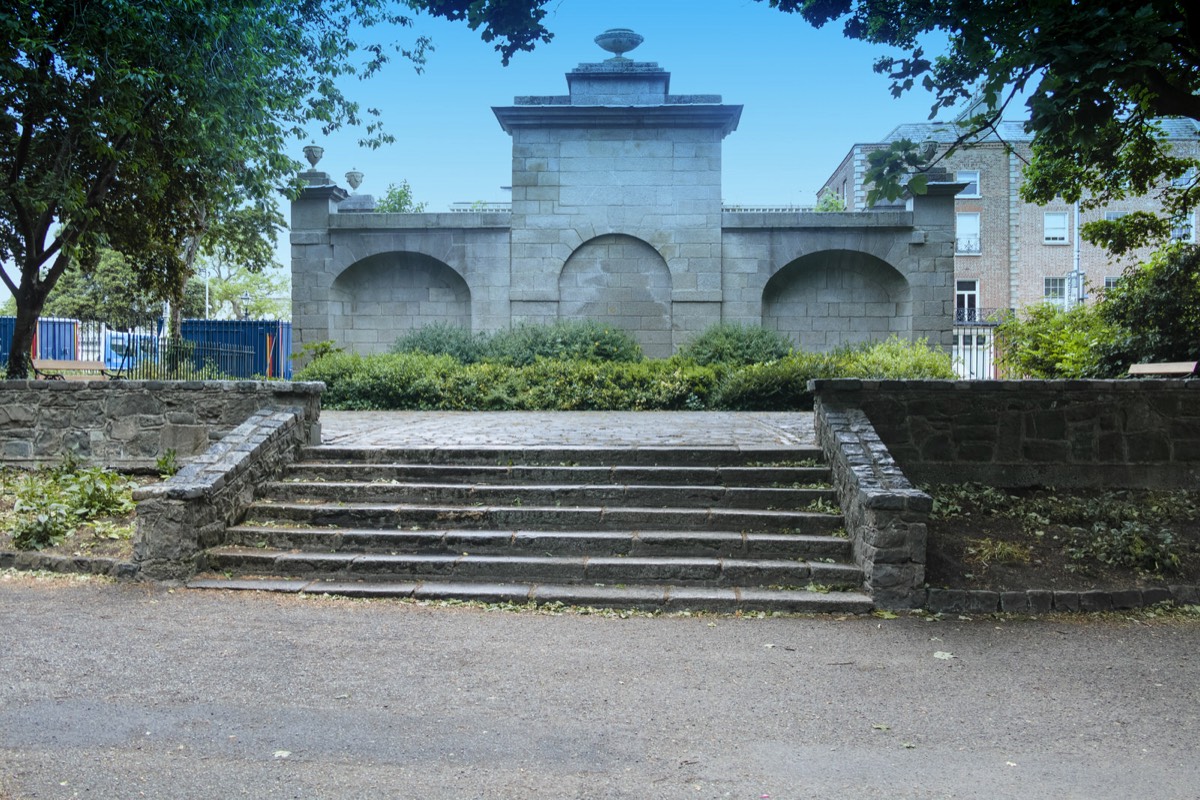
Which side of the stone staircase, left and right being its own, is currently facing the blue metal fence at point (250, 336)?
back

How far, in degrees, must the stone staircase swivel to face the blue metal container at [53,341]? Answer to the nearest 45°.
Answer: approximately 135° to its right

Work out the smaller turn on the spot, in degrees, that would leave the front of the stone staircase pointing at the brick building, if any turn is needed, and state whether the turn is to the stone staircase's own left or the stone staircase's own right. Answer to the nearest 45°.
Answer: approximately 135° to the stone staircase's own left

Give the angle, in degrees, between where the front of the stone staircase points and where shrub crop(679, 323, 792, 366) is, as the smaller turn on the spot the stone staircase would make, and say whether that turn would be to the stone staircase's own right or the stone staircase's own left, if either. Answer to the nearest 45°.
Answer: approximately 180°

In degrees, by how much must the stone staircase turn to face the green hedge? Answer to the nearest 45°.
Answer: approximately 180°

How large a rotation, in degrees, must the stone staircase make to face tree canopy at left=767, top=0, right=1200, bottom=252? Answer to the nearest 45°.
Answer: approximately 90° to its left

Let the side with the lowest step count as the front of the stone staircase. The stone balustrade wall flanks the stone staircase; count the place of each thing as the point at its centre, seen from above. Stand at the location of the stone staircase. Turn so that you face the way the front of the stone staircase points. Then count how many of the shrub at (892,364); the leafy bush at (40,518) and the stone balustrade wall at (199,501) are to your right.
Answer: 2

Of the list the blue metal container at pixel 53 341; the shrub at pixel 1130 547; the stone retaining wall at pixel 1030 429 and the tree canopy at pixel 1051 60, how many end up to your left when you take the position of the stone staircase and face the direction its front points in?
3

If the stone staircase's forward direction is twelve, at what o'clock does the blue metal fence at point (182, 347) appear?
The blue metal fence is roughly at 5 o'clock from the stone staircase.

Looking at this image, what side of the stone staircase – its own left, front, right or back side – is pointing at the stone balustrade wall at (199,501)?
right

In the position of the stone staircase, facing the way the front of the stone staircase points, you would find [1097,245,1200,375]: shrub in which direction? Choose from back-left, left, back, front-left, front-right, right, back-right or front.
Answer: back-left

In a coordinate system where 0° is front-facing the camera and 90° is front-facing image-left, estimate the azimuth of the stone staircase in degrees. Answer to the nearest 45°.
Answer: approximately 0°
